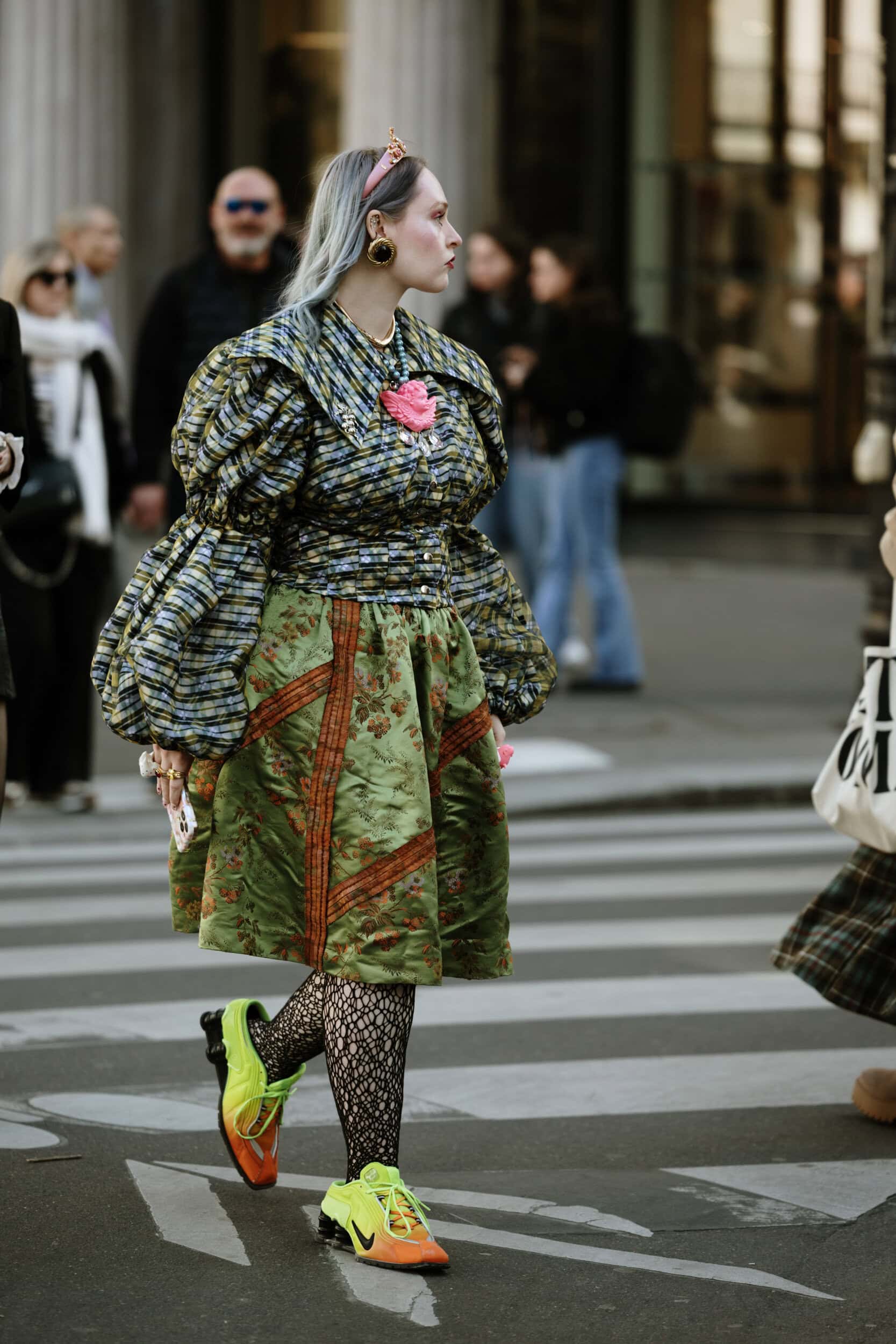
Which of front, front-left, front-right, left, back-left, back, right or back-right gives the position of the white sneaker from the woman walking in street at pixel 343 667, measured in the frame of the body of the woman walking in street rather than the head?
back-left

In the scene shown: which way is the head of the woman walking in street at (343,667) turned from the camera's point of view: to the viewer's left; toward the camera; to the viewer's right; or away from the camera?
to the viewer's right

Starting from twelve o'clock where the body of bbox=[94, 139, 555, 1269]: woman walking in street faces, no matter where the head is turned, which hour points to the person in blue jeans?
The person in blue jeans is roughly at 8 o'clock from the woman walking in street.

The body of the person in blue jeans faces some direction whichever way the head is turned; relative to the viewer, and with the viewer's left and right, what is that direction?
facing to the left of the viewer

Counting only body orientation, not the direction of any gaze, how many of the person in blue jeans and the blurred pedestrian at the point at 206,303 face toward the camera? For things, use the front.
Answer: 1

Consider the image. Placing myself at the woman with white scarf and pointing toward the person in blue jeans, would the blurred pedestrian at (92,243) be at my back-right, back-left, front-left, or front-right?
front-left

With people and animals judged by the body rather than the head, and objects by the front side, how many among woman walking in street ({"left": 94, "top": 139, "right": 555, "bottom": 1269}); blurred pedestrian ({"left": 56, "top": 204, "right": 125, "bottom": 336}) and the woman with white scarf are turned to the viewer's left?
0

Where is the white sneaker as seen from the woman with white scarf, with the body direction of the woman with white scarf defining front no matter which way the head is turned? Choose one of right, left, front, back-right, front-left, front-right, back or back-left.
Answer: left

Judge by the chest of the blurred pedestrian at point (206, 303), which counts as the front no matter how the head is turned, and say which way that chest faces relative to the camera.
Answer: toward the camera

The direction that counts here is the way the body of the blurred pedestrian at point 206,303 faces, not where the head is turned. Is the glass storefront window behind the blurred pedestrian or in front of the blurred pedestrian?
behind

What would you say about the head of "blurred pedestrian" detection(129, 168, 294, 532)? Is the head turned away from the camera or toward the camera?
toward the camera

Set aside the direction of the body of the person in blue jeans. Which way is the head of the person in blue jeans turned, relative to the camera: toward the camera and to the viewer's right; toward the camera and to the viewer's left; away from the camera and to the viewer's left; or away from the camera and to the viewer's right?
toward the camera and to the viewer's left

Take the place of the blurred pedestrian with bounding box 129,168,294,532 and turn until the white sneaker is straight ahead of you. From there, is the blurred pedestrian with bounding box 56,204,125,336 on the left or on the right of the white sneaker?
left

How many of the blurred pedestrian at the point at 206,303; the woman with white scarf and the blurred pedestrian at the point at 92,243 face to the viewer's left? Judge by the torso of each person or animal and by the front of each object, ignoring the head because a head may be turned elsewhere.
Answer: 0

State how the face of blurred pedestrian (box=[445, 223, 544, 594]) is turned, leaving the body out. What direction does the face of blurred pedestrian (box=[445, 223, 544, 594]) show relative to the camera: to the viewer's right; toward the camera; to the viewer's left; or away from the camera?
toward the camera
